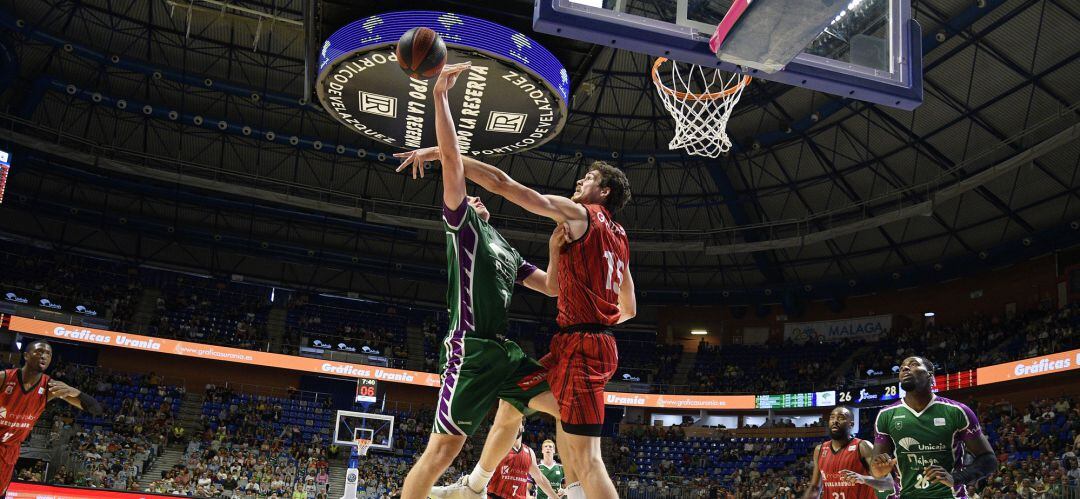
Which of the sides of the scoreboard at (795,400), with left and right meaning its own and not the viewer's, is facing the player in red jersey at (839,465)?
front

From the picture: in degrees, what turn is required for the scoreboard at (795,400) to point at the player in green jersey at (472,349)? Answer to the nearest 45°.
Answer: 0° — it already faces them

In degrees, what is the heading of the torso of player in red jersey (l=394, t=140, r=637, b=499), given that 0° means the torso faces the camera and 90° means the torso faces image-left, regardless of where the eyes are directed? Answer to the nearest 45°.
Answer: approximately 135°

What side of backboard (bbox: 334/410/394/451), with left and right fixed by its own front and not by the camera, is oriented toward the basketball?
front

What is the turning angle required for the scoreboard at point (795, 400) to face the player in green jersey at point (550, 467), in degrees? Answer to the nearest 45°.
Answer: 0° — it already faces them

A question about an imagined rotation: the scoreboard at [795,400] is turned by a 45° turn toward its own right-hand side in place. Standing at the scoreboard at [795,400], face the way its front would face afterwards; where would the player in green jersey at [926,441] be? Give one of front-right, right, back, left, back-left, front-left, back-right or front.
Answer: front-left

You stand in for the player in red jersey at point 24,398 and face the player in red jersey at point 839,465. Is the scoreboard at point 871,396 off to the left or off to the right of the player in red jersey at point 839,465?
left

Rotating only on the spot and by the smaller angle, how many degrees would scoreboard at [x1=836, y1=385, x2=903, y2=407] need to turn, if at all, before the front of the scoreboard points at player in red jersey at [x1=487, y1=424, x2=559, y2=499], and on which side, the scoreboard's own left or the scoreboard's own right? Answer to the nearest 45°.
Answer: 0° — it already faces them

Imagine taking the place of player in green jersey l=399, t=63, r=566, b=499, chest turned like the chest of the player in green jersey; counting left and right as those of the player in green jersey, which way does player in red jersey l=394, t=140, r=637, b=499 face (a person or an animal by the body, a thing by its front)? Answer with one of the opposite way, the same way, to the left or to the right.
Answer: the opposite way

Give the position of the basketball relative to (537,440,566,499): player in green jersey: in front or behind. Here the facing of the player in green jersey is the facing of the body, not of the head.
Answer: in front
